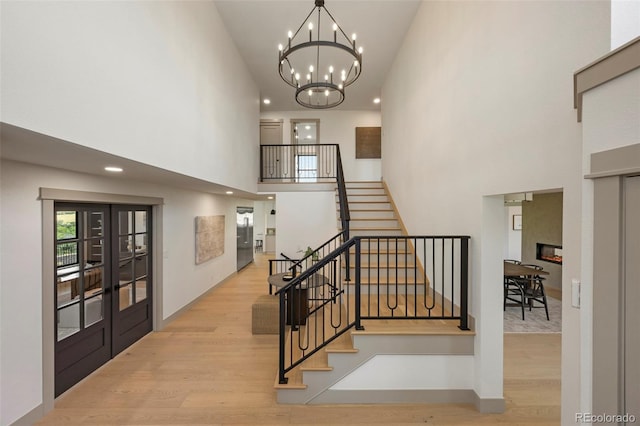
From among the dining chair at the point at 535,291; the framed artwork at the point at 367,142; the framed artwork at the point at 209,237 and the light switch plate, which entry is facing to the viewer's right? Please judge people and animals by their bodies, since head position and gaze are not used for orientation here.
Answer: the framed artwork at the point at 209,237

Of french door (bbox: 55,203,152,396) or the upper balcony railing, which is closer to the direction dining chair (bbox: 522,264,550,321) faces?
the upper balcony railing

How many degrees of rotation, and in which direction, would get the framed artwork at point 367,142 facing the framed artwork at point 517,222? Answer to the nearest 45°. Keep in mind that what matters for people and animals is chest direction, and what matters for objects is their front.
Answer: approximately 90° to its left

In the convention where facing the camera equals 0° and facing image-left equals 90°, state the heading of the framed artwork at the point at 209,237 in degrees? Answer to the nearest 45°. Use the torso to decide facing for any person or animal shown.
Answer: approximately 270°

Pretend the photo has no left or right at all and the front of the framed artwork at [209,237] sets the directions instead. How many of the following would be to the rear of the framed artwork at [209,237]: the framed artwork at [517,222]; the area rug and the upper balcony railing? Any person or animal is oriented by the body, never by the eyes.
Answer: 0

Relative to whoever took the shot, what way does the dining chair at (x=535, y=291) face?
facing away from the viewer and to the left of the viewer

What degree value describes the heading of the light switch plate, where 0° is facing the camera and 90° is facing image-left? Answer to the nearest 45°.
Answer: approximately 45°

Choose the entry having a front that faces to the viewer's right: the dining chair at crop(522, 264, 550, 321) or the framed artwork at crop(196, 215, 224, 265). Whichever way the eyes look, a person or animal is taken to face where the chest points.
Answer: the framed artwork

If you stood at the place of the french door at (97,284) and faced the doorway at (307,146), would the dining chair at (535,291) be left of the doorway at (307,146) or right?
right

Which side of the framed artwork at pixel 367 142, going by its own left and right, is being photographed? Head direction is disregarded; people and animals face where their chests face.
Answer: front

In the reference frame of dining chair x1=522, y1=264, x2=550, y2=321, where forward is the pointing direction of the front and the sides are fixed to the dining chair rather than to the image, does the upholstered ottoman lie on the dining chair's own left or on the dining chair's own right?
on the dining chair's own left

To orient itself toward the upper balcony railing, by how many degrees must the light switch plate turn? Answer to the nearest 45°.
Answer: approximately 90° to its right

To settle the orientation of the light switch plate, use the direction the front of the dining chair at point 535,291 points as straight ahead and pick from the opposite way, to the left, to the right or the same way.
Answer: to the left

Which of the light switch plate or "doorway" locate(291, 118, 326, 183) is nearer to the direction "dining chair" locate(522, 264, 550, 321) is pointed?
the doorway

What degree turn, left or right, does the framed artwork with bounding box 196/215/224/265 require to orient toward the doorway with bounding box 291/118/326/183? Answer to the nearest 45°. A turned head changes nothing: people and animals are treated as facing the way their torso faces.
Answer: approximately 45° to its left

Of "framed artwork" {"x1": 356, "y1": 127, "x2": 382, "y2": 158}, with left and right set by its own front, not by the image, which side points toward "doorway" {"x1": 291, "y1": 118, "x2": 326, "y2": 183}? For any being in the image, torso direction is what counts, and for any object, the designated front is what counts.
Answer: right
